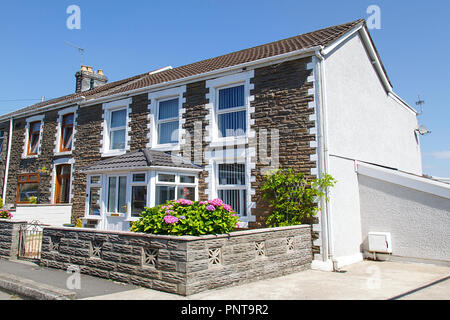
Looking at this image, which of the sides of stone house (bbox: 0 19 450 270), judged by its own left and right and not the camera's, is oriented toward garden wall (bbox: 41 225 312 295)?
front

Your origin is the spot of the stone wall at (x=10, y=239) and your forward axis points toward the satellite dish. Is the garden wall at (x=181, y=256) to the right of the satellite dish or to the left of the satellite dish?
right

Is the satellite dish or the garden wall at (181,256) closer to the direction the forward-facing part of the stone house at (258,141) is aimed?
the garden wall

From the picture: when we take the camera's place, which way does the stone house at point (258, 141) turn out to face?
facing the viewer and to the left of the viewer

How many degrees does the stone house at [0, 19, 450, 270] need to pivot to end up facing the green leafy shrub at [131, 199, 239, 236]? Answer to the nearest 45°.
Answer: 0° — it already faces it

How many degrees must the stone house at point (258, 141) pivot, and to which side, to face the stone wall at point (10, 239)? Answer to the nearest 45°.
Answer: approximately 45° to its right

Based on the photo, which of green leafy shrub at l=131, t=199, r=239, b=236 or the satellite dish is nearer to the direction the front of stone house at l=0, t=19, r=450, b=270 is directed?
the green leafy shrub
